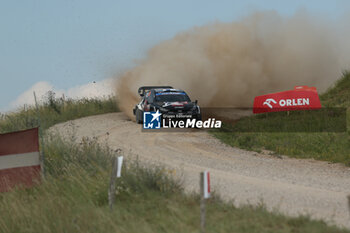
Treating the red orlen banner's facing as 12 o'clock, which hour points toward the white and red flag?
The white and red flag is roughly at 1 o'clock from the red orlen banner.

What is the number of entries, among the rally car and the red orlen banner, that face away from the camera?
0

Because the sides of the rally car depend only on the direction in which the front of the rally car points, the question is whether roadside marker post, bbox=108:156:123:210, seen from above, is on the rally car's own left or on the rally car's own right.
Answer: on the rally car's own right

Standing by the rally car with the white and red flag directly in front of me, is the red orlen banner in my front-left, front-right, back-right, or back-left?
back-left

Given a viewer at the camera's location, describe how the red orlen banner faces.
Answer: facing the viewer

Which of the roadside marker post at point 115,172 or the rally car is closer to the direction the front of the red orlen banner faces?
the roadside marker post

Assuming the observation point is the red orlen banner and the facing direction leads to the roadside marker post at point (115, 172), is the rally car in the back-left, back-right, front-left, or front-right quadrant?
front-right

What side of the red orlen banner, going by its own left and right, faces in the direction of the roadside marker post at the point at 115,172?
front

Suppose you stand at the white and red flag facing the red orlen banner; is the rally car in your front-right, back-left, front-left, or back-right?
front-left

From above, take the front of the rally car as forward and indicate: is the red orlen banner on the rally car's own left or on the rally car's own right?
on the rally car's own left
